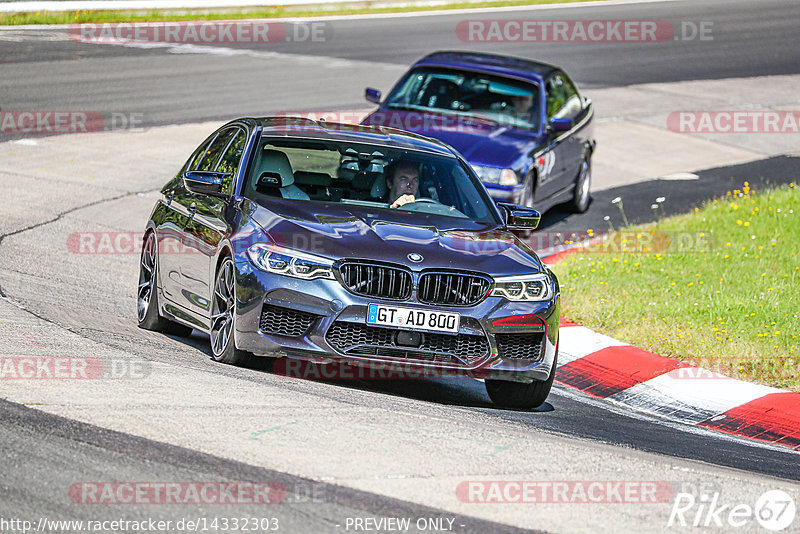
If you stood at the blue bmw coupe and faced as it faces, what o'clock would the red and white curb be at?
The red and white curb is roughly at 10 o'clock from the blue bmw coupe.

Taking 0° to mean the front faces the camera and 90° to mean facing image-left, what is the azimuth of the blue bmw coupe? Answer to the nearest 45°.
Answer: approximately 45°
